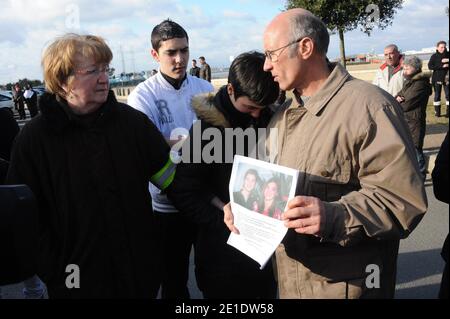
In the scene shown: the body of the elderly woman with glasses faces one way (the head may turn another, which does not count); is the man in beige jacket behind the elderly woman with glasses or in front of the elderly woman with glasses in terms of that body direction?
in front

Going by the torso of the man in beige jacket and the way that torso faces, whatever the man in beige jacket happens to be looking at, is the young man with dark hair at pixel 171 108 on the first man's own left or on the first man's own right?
on the first man's own right

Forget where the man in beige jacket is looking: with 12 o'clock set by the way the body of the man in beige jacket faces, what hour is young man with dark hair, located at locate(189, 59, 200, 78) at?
The young man with dark hair is roughly at 4 o'clock from the man in beige jacket.

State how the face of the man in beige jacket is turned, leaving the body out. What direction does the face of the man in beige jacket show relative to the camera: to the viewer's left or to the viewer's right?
to the viewer's left

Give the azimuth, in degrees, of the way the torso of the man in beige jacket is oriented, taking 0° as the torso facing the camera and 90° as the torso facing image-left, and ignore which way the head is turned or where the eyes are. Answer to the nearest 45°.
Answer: approximately 45°

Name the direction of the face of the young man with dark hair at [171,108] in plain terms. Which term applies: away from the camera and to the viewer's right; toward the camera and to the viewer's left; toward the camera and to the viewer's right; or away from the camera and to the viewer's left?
toward the camera and to the viewer's right

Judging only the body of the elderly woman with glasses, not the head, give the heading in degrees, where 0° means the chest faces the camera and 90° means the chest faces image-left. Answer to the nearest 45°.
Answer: approximately 315°

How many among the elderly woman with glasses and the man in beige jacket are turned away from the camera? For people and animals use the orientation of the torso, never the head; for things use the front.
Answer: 0
